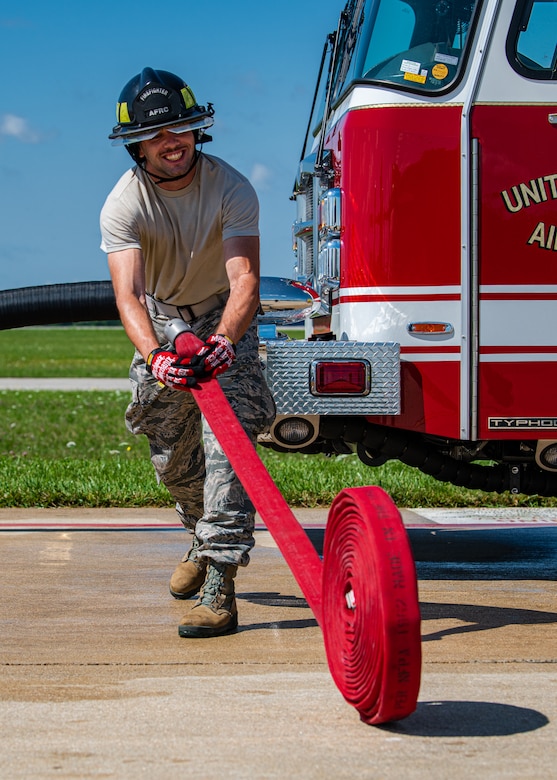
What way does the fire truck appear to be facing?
to the viewer's left

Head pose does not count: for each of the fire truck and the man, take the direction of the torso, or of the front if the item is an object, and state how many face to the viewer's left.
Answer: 1

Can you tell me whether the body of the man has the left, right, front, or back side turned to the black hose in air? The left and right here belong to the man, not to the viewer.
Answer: back

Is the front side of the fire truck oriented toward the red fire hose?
no

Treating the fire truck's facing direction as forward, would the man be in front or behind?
in front

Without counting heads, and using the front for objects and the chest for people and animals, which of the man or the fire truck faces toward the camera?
the man

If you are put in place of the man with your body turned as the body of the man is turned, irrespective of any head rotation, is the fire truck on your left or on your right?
on your left

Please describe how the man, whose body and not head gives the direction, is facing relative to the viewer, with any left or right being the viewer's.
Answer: facing the viewer

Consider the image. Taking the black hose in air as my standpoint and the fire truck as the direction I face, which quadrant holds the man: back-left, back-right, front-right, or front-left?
front-right

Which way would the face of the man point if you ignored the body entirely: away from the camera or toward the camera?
toward the camera
